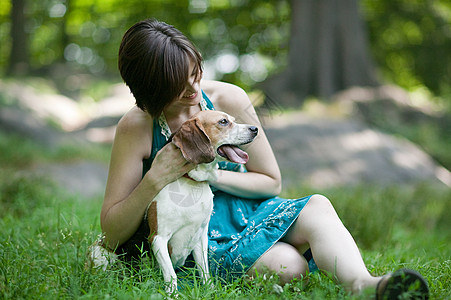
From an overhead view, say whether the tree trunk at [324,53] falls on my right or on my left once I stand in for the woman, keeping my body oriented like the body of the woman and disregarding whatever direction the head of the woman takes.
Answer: on my left

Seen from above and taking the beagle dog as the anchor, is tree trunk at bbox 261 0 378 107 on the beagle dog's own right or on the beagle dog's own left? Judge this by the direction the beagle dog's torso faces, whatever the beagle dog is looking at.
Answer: on the beagle dog's own left

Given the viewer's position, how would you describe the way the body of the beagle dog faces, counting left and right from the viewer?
facing the viewer and to the right of the viewer
